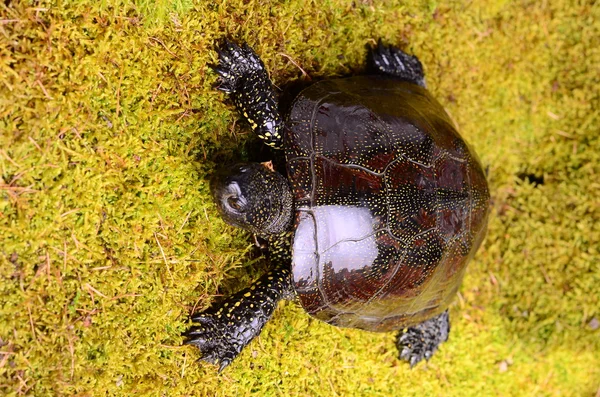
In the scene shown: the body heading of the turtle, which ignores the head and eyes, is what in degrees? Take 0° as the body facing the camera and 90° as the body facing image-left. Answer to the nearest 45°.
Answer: approximately 90°
